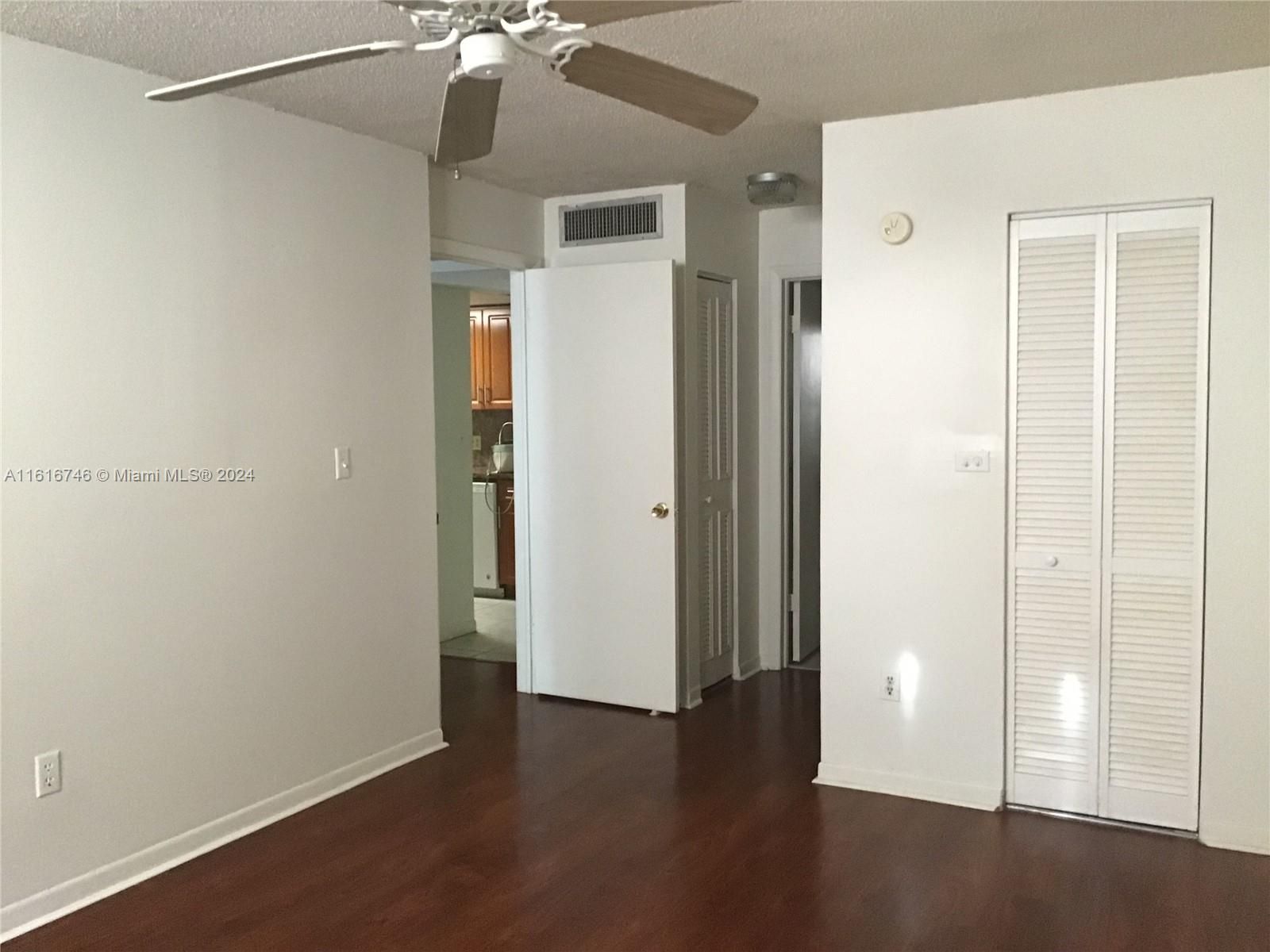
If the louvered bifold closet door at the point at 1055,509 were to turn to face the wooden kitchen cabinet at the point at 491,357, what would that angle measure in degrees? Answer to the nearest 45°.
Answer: approximately 135° to its right

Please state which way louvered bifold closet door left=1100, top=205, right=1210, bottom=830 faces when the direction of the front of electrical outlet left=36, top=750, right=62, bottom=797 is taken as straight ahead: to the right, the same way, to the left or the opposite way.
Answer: to the right

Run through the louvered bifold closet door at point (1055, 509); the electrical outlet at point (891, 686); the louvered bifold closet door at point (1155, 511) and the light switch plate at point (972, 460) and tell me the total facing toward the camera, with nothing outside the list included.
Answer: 4

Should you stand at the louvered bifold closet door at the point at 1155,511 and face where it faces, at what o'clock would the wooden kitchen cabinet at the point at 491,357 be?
The wooden kitchen cabinet is roughly at 4 o'clock from the louvered bifold closet door.

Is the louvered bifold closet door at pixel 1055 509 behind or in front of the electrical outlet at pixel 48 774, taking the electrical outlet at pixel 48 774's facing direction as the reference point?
in front

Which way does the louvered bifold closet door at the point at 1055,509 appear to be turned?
toward the camera

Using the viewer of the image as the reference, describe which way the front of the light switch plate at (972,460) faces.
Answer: facing the viewer

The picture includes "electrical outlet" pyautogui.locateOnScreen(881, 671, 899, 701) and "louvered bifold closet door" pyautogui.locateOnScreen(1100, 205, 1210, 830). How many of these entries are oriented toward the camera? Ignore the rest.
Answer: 2

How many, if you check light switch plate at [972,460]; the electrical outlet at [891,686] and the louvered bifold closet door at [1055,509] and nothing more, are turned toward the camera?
3

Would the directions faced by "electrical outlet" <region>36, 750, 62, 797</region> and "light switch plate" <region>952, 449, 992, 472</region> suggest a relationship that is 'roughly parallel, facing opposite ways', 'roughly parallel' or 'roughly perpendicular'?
roughly perpendicular

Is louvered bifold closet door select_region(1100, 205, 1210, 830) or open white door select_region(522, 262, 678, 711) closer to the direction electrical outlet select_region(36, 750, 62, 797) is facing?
the louvered bifold closet door
